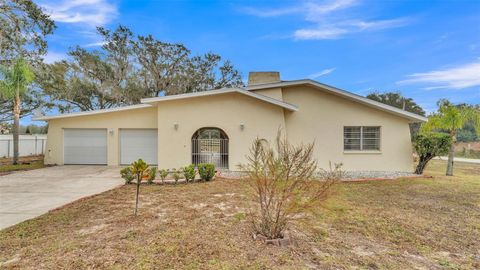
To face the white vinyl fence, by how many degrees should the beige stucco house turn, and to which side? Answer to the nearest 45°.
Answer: approximately 135° to its right

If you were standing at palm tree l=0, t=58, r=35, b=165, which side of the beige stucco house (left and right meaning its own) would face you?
right

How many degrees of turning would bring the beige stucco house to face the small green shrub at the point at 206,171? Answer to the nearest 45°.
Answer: approximately 45° to its right

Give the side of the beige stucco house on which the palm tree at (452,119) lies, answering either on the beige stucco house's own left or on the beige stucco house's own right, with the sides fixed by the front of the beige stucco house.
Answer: on the beige stucco house's own left

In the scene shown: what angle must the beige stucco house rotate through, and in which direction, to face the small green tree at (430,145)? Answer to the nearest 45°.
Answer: approximately 90° to its left

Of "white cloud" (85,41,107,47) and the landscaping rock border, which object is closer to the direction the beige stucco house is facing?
the landscaping rock border

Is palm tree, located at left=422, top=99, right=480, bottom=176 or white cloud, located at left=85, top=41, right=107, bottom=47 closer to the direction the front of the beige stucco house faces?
the palm tree

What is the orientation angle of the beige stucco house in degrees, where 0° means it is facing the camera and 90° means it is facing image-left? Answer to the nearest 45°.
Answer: approximately 0°
